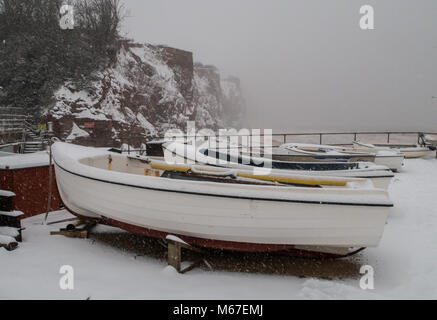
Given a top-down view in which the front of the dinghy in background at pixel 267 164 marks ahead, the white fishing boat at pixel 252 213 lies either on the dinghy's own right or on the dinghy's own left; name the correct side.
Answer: on the dinghy's own left

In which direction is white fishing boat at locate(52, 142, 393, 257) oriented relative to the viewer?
to the viewer's left

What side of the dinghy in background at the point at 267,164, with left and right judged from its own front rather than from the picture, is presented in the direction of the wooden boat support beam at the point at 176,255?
left

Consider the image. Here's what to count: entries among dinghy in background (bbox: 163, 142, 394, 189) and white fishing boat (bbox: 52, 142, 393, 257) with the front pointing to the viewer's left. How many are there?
2

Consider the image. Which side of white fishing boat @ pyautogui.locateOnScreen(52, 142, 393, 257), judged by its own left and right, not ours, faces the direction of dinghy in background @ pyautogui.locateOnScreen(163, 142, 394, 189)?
right

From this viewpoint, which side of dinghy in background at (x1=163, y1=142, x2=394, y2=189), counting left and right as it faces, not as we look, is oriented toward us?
left
